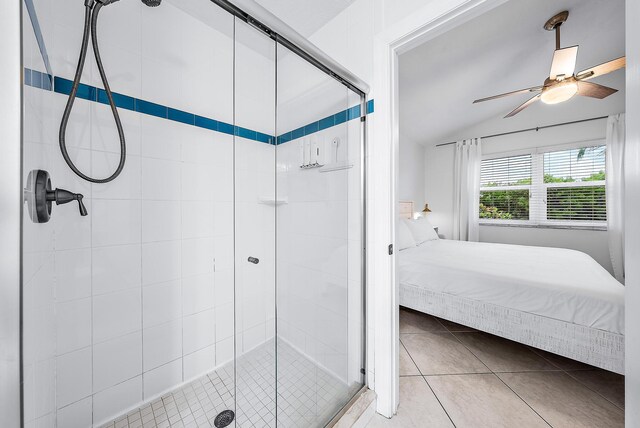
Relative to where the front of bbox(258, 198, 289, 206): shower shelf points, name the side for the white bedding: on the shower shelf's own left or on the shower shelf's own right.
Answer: on the shower shelf's own left

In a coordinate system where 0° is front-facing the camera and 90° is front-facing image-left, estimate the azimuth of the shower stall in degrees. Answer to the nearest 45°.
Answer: approximately 315°

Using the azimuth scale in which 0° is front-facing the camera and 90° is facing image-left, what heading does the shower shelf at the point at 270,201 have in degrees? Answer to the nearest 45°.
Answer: approximately 0°

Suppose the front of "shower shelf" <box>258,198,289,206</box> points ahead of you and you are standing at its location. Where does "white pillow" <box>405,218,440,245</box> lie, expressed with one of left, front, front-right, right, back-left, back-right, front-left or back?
back-left
